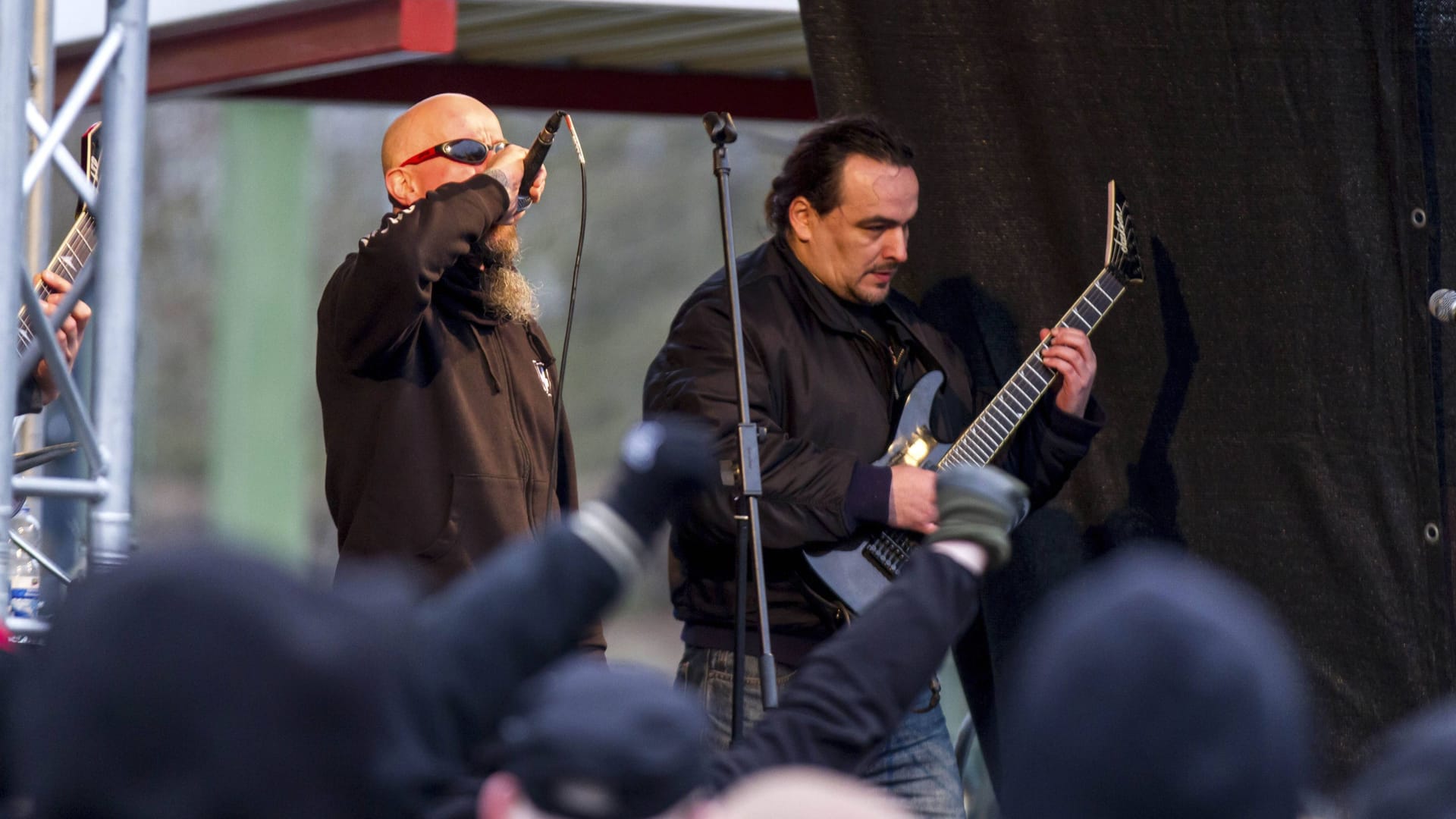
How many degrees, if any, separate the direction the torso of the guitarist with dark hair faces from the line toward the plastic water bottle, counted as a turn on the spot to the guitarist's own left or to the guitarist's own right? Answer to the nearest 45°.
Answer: approximately 135° to the guitarist's own right

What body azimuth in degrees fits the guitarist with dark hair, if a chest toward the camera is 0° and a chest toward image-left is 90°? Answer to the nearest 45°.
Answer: approximately 315°

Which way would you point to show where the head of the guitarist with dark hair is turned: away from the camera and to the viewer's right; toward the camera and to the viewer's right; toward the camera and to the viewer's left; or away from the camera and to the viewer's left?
toward the camera and to the viewer's right

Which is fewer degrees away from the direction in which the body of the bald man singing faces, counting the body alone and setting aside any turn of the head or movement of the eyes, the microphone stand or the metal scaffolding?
the microphone stand

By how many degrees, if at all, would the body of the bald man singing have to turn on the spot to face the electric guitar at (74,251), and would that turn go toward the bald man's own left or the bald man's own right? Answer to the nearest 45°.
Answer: approximately 135° to the bald man's own right

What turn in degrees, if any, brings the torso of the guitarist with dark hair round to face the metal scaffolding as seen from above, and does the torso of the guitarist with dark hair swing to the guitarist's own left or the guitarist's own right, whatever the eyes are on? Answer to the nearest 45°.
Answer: approximately 90° to the guitarist's own right

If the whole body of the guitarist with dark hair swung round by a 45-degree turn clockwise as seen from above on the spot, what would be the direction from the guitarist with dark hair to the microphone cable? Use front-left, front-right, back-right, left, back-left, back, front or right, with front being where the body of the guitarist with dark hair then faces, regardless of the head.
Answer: right

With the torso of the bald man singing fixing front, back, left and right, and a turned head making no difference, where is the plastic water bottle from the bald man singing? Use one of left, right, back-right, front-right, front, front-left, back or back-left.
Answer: back

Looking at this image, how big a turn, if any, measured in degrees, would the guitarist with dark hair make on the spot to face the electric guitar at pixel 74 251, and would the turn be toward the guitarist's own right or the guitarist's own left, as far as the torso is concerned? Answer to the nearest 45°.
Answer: approximately 135° to the guitarist's own right
